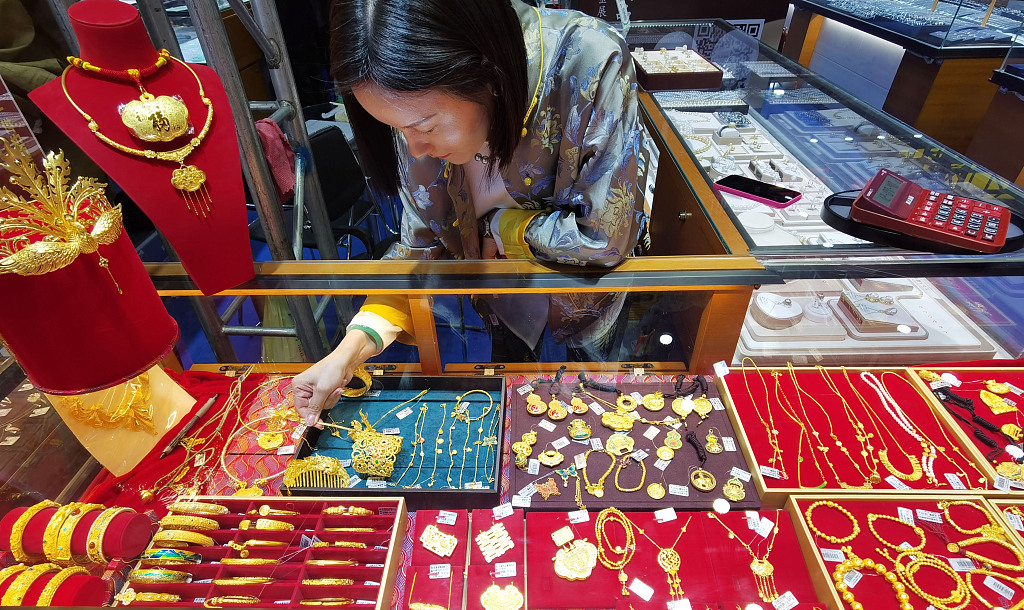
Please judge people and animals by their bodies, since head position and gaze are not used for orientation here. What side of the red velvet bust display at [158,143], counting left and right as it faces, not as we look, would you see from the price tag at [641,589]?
front

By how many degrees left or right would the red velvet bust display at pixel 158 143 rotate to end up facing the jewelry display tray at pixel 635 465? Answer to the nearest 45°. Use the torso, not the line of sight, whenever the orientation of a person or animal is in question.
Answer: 0° — it already faces it

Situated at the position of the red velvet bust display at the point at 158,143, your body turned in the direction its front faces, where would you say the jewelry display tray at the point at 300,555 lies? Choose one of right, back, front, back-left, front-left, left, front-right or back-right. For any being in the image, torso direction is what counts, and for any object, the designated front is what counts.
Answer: front-right

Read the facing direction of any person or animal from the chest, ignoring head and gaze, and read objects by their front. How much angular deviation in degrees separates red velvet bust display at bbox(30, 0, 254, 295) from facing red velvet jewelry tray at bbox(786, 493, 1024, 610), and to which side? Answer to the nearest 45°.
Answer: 0° — it already faces it

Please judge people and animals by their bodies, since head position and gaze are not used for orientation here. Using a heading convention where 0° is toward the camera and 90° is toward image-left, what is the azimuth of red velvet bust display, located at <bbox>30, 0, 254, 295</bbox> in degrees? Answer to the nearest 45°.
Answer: approximately 315°

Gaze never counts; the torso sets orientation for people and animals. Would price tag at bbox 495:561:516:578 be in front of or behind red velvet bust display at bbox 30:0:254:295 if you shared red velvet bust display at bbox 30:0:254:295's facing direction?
in front

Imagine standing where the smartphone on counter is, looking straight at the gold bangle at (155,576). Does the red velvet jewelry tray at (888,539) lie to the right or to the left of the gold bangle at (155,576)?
left
